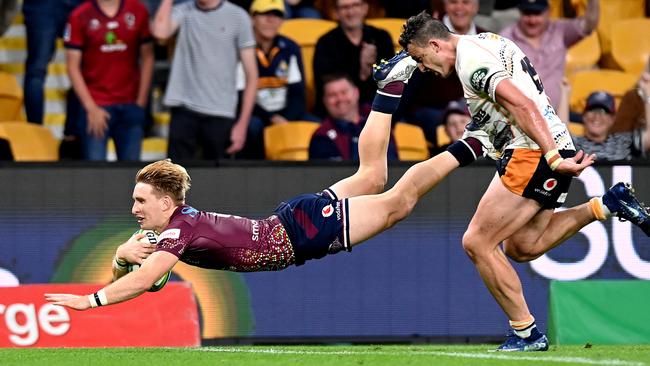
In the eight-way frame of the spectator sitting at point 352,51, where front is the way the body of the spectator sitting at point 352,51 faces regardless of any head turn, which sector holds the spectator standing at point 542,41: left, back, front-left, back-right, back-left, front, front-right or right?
left

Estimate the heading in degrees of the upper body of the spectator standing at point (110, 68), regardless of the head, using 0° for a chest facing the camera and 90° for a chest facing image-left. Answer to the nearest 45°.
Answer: approximately 0°

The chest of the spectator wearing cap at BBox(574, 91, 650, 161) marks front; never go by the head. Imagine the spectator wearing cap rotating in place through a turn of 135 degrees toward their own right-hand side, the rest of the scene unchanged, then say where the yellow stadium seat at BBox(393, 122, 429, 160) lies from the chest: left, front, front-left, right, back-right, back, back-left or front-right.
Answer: front-left

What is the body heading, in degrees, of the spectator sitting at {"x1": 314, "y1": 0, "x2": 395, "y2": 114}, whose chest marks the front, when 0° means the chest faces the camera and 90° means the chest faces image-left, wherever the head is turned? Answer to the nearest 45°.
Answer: approximately 0°

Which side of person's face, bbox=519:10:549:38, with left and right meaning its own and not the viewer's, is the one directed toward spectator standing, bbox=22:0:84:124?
right

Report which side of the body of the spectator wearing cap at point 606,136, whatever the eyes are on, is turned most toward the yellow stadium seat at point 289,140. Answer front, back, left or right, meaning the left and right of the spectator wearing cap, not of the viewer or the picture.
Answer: right

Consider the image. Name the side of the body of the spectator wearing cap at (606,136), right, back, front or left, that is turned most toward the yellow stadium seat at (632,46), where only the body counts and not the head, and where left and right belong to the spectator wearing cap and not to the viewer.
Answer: back
